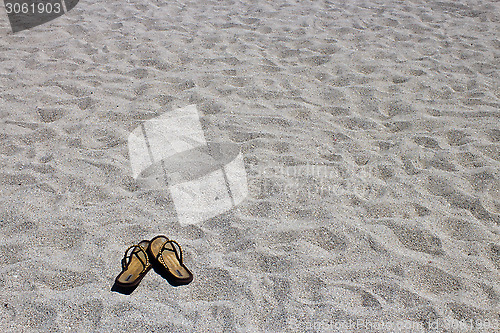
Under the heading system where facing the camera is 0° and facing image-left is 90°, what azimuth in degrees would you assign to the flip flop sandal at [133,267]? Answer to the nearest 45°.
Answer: approximately 225°

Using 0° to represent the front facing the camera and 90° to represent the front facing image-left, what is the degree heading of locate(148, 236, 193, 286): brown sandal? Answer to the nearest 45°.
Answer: approximately 135°
